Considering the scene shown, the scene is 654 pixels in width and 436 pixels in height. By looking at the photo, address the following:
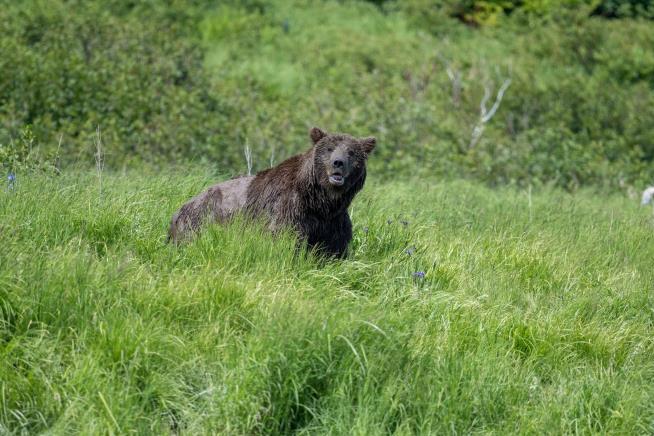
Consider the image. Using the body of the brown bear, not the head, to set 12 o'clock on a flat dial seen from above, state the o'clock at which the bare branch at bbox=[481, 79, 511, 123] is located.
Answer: The bare branch is roughly at 8 o'clock from the brown bear.

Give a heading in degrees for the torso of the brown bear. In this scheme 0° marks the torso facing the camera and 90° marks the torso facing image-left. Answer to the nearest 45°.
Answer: approximately 315°

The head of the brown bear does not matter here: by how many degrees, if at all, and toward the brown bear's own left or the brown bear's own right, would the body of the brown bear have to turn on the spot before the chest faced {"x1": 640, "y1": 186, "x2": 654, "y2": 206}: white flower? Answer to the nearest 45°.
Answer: approximately 90° to the brown bear's own left

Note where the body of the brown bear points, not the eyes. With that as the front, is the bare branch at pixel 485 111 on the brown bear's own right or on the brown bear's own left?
on the brown bear's own left
